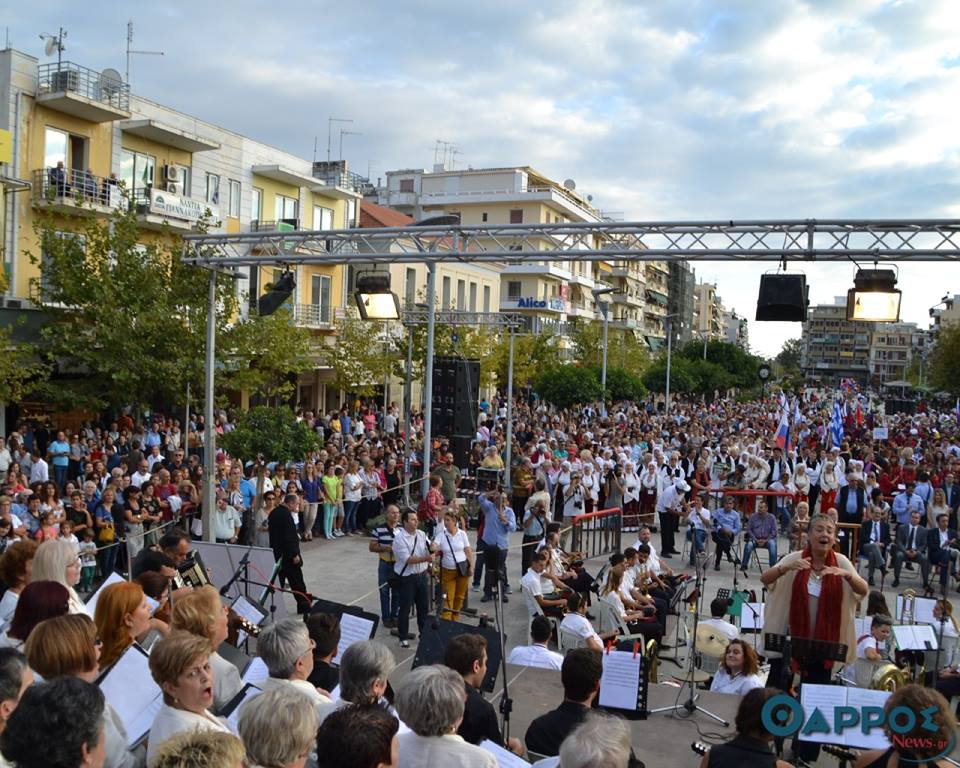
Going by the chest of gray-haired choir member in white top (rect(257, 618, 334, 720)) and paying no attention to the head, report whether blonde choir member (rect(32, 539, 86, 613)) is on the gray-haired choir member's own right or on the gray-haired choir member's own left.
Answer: on the gray-haired choir member's own left

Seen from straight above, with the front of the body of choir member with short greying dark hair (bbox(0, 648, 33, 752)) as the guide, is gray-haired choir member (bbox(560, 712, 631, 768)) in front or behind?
in front

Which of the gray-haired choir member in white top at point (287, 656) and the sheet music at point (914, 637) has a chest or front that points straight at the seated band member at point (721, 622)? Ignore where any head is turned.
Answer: the gray-haired choir member in white top at point (287, 656)

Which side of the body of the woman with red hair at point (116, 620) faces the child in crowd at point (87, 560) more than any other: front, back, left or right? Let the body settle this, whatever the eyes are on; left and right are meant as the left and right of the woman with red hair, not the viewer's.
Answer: left

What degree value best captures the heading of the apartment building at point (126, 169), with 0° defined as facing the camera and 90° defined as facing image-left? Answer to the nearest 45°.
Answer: approximately 315°

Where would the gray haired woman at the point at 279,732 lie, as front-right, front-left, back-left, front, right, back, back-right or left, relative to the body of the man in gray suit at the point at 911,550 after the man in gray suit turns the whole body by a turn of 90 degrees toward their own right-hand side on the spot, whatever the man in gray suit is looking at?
left

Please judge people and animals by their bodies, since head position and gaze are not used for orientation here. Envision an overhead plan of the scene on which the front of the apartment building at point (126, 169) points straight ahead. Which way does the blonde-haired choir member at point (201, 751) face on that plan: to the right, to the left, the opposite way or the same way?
to the left

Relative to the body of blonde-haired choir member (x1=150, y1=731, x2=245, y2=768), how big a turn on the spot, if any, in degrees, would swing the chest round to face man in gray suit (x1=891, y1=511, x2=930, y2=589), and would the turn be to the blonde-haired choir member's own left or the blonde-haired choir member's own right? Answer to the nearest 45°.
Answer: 0° — they already face them

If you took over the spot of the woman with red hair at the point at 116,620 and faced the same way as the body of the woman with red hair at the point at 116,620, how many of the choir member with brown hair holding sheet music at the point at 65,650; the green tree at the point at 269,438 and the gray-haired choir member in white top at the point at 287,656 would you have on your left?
1

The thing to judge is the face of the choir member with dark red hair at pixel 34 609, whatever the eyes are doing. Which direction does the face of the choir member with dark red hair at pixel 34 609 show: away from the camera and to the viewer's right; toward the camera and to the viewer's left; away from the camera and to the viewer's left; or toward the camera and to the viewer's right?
away from the camera and to the viewer's right

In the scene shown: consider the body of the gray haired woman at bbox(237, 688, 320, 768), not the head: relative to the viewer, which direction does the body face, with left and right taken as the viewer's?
facing away from the viewer and to the right of the viewer

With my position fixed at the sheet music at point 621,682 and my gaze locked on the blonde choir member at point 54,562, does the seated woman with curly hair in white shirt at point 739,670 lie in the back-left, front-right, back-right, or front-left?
back-right

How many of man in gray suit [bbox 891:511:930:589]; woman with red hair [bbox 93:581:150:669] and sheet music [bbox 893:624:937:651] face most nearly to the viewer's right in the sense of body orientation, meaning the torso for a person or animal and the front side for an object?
1

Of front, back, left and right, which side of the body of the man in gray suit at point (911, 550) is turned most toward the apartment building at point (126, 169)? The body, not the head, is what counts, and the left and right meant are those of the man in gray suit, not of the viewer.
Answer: right

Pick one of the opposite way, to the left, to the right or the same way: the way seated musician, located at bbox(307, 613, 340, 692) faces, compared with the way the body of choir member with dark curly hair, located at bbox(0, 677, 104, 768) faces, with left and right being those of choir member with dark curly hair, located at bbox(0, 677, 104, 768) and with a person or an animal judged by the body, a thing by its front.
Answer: the same way

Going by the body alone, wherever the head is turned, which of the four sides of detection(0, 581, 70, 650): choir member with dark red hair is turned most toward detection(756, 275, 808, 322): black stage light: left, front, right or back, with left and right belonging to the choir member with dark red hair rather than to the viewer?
front
